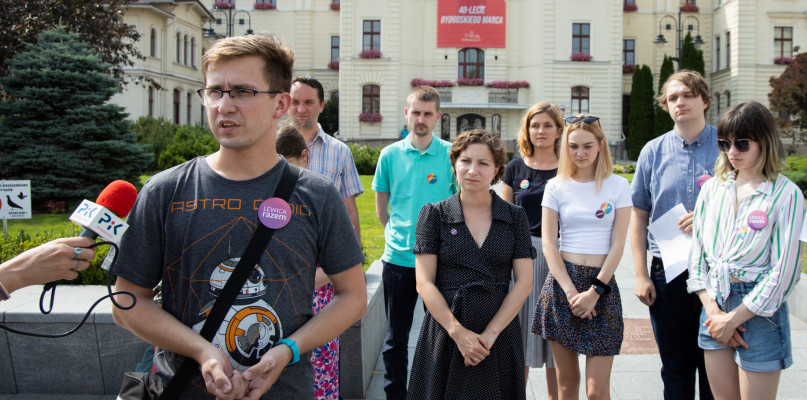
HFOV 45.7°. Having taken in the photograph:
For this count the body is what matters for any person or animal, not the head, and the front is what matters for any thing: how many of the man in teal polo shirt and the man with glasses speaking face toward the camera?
2

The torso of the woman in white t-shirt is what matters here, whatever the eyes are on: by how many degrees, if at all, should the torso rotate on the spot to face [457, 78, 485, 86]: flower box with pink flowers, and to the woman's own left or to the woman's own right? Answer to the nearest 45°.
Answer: approximately 180°

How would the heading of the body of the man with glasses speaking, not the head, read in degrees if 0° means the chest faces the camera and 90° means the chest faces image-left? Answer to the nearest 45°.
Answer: approximately 0°

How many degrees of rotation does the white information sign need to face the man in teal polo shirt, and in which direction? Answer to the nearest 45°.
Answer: approximately 45° to its left

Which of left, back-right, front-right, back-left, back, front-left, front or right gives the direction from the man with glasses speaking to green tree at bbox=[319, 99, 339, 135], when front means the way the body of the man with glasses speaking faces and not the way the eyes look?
back

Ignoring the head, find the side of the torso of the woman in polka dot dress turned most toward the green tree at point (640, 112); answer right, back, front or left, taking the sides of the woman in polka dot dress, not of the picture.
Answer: back
